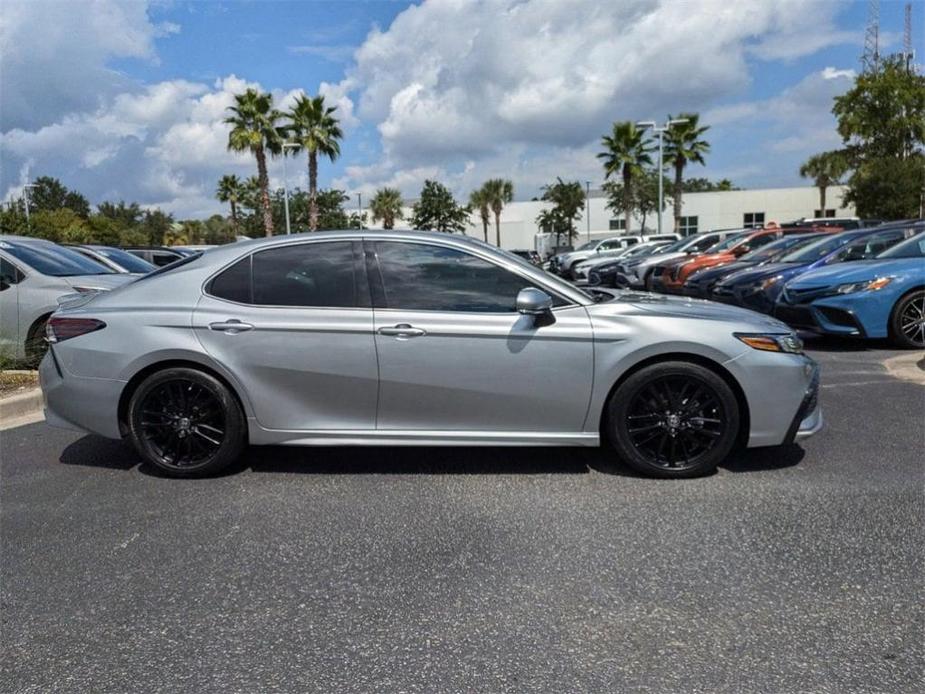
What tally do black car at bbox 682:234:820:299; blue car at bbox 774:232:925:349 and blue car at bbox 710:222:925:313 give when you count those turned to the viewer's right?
0

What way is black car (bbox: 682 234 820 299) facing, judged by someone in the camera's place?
facing the viewer and to the left of the viewer

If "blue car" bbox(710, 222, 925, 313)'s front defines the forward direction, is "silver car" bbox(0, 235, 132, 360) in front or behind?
in front

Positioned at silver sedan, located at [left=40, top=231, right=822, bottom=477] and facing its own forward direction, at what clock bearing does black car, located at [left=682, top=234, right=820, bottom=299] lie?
The black car is roughly at 10 o'clock from the silver sedan.

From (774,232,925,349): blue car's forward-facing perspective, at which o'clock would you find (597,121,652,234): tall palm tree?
The tall palm tree is roughly at 4 o'clock from the blue car.

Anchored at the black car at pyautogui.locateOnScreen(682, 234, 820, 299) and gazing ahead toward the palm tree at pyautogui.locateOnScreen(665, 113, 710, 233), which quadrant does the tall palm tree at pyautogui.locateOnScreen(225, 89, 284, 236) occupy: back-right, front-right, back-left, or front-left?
front-left

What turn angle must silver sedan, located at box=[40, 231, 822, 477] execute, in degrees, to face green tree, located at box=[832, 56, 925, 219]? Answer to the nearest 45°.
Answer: approximately 45° to its left

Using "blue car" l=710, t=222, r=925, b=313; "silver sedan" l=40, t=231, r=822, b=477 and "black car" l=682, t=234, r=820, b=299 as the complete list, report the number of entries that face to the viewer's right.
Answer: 1

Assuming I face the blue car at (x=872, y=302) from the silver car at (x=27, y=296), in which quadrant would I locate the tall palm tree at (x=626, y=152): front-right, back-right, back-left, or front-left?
front-left

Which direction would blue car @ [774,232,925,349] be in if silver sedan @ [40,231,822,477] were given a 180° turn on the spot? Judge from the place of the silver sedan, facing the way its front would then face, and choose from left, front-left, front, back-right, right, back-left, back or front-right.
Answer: back-right

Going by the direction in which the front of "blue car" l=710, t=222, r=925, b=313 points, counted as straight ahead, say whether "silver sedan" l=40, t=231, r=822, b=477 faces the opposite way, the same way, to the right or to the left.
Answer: the opposite way

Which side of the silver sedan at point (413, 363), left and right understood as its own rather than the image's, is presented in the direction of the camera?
right

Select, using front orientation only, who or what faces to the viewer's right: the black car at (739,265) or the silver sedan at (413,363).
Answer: the silver sedan

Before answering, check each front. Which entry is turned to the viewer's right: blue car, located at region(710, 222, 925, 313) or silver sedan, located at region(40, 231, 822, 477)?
the silver sedan
